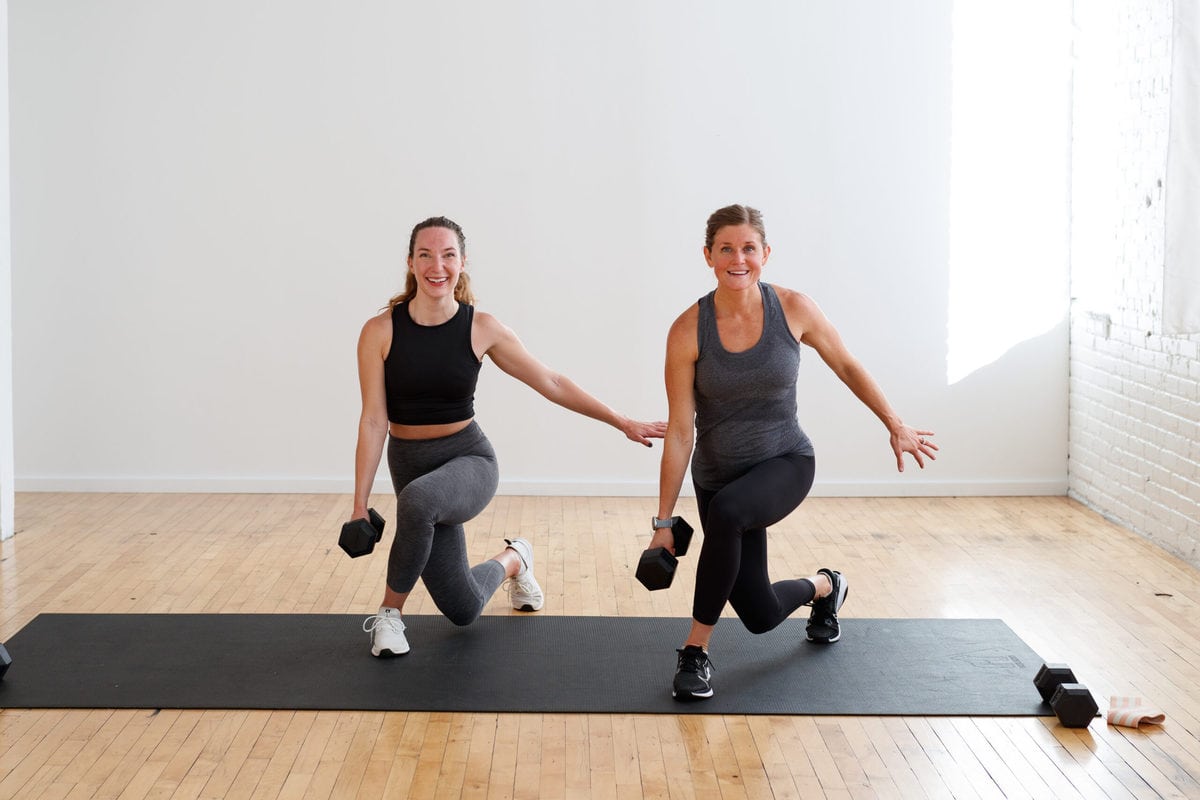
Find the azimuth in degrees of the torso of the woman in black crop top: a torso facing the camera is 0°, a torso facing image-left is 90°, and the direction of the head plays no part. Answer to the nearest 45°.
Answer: approximately 0°

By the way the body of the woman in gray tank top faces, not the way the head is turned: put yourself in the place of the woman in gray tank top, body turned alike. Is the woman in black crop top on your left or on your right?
on your right

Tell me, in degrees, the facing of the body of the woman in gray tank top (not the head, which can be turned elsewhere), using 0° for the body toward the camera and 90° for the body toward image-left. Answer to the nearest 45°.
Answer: approximately 0°
